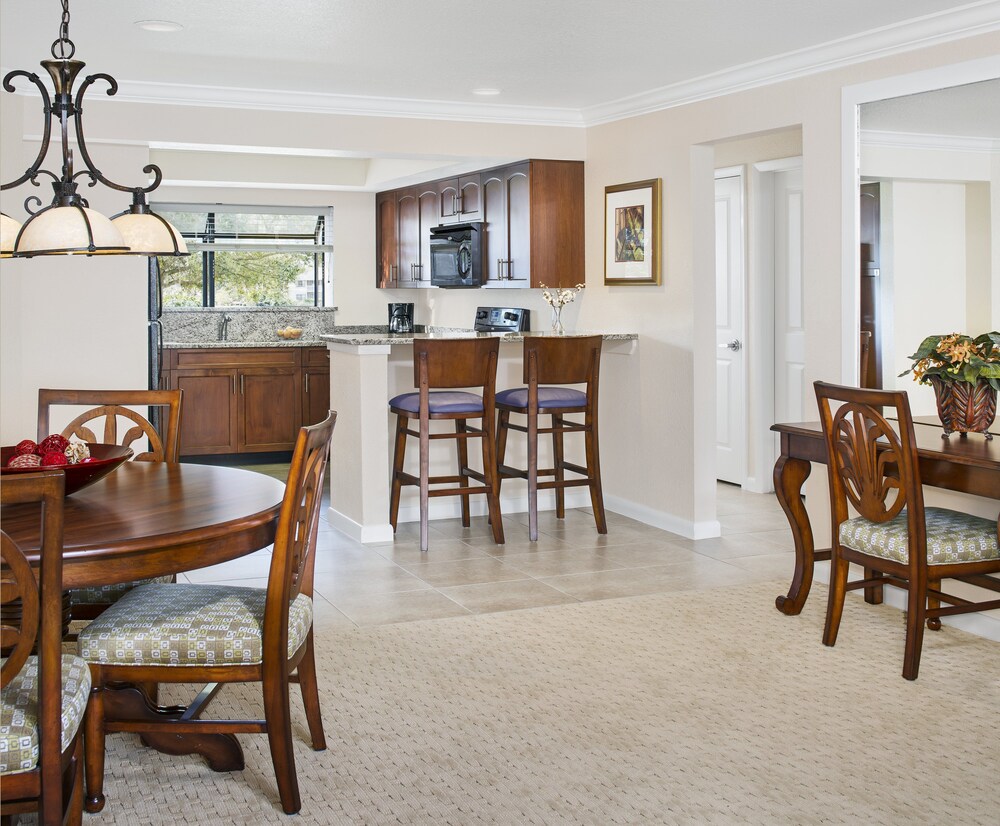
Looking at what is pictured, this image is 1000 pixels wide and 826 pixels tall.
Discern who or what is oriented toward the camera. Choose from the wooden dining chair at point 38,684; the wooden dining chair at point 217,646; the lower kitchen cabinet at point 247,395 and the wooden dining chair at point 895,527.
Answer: the lower kitchen cabinet

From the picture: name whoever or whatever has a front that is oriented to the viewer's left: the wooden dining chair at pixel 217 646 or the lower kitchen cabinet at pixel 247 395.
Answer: the wooden dining chair

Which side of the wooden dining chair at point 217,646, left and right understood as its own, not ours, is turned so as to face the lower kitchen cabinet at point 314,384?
right

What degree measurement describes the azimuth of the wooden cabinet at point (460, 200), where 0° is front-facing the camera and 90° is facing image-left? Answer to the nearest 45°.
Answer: approximately 45°

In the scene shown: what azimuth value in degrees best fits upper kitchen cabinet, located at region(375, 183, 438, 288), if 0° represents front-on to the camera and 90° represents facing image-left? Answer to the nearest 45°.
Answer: approximately 45°

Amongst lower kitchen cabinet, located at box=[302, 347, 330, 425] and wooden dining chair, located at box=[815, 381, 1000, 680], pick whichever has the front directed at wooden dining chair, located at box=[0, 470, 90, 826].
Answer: the lower kitchen cabinet

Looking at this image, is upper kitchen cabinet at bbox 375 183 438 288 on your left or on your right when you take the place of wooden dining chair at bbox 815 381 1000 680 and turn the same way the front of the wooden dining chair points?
on your left
